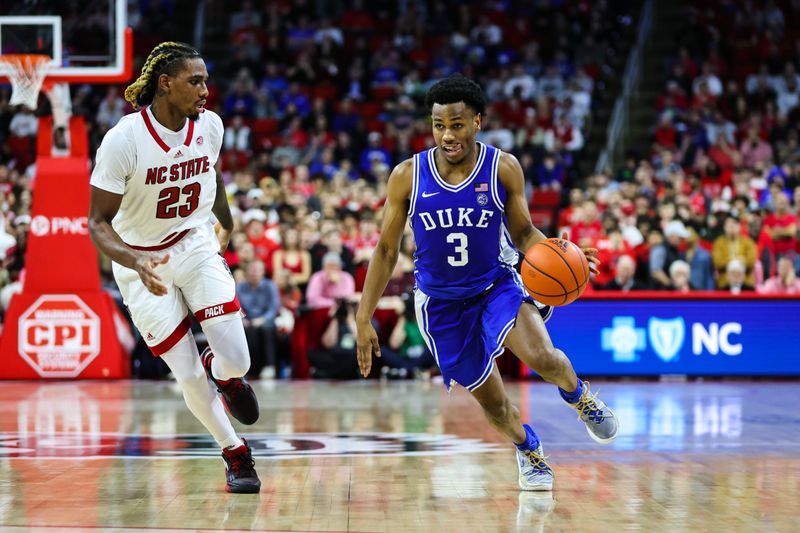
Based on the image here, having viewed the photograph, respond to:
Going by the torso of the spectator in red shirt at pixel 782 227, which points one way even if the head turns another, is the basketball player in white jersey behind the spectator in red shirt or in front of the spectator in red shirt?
in front

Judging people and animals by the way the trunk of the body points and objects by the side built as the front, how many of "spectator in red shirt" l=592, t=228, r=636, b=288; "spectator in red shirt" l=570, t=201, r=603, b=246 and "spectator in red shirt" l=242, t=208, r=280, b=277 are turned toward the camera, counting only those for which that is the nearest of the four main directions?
3

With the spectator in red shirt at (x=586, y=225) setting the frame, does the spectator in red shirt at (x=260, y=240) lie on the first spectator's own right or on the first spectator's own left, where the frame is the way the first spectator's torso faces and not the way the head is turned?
on the first spectator's own right

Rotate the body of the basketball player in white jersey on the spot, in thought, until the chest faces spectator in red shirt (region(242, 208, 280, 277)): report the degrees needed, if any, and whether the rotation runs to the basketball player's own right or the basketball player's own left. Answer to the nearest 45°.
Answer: approximately 135° to the basketball player's own left

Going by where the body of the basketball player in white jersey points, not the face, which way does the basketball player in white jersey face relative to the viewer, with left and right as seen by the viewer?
facing the viewer and to the right of the viewer
